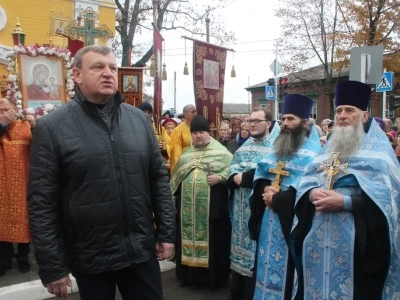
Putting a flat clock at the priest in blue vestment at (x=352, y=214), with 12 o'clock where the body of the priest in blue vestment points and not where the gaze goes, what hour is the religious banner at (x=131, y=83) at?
The religious banner is roughly at 3 o'clock from the priest in blue vestment.

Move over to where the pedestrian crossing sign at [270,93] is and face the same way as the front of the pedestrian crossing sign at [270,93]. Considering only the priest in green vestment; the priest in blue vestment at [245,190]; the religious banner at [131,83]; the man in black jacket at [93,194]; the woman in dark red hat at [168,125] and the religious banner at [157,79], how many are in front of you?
6

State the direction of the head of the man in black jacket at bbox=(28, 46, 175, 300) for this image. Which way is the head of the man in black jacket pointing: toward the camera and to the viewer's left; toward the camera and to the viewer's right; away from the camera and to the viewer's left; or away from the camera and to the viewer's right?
toward the camera and to the viewer's right

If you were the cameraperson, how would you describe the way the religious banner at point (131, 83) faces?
facing the viewer

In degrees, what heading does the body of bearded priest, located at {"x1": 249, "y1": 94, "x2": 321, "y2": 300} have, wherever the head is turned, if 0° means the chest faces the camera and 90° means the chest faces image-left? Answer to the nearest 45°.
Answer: approximately 45°

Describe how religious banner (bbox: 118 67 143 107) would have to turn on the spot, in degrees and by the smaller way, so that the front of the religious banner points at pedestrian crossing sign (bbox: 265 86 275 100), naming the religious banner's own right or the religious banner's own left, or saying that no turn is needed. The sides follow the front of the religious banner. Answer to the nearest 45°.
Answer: approximately 135° to the religious banner's own left

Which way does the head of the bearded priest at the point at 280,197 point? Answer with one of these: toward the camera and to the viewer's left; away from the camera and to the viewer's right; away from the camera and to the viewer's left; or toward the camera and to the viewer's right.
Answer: toward the camera and to the viewer's left

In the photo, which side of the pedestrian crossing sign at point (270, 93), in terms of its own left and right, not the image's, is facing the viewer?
front

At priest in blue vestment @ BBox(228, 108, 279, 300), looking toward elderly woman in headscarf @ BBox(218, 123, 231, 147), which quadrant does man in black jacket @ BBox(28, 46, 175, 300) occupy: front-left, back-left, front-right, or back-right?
back-left

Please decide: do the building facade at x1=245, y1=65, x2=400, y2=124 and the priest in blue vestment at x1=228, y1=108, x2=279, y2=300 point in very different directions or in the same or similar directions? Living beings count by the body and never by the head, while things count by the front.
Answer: same or similar directions

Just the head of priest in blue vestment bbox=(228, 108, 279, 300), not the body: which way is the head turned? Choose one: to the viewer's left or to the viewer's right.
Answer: to the viewer's left

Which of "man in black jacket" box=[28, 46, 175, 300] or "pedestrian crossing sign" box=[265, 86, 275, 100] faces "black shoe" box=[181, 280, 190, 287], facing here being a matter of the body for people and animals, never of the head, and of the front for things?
the pedestrian crossing sign

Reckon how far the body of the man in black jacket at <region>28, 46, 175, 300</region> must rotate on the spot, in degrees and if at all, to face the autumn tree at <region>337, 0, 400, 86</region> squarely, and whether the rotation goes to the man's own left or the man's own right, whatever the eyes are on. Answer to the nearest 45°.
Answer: approximately 90° to the man's own left

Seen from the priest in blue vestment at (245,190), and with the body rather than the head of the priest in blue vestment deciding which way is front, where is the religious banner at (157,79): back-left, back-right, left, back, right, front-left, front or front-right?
right

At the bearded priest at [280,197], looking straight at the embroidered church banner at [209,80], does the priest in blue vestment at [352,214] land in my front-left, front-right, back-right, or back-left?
back-right
